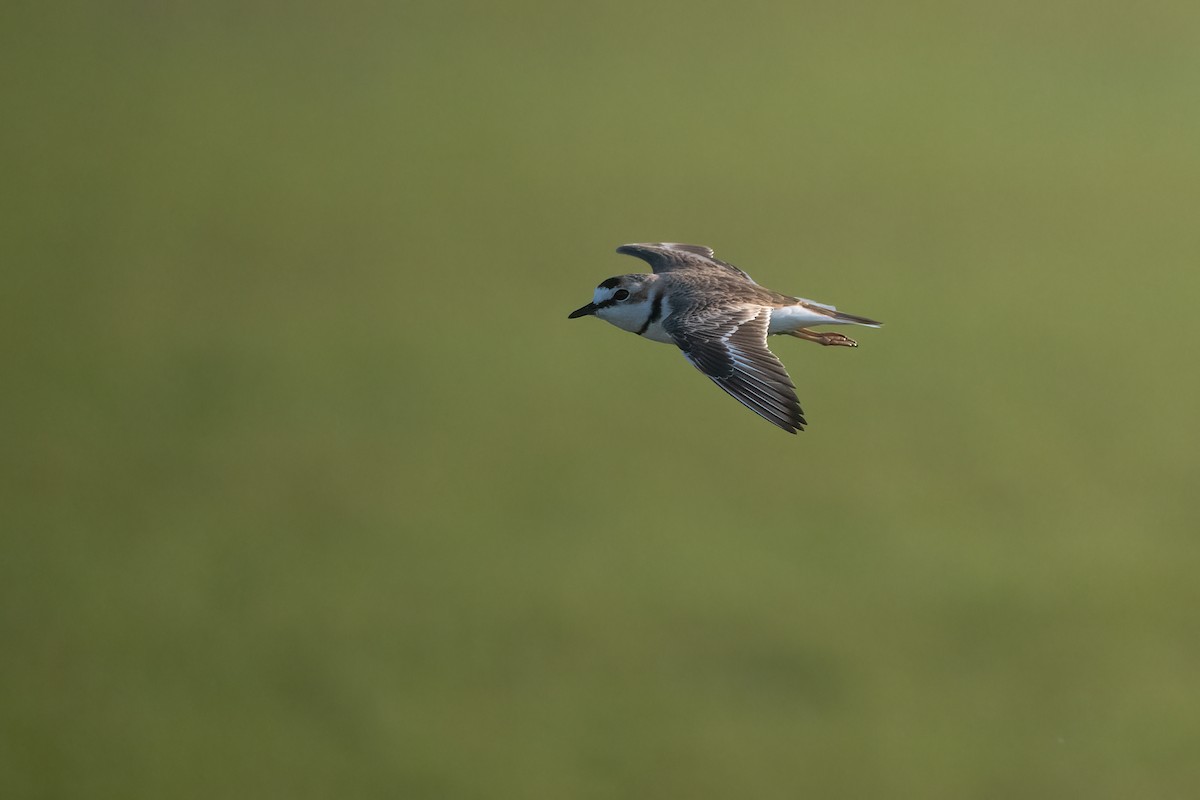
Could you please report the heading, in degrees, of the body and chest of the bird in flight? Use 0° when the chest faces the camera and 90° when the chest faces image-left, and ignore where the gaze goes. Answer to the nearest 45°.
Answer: approximately 90°
